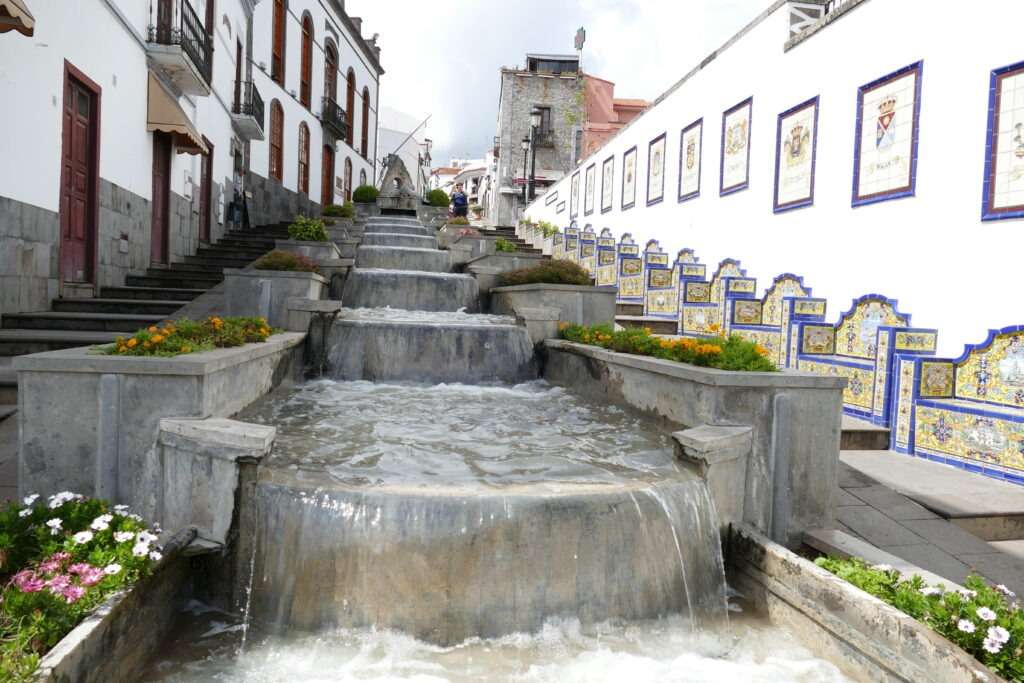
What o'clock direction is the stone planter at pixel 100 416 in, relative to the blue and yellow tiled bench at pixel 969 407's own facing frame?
The stone planter is roughly at 12 o'clock from the blue and yellow tiled bench.

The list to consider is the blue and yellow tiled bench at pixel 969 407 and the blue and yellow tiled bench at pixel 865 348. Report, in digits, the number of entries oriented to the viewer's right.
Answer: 0

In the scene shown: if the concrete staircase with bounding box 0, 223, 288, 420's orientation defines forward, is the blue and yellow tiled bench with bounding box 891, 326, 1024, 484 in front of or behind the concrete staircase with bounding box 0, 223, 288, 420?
in front

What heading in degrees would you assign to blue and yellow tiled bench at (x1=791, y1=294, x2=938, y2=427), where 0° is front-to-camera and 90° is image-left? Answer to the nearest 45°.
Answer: approximately 45°

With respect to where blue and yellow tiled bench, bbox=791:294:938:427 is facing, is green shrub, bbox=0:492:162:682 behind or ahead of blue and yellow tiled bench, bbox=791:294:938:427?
ahead

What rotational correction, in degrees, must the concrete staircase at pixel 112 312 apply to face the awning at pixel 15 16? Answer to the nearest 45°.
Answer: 0° — it already faces it

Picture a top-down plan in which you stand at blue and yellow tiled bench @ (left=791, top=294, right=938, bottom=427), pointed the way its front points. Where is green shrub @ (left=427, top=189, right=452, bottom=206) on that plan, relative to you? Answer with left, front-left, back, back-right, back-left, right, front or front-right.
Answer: right

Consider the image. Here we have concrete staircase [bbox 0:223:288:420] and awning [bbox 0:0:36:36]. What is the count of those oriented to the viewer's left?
0

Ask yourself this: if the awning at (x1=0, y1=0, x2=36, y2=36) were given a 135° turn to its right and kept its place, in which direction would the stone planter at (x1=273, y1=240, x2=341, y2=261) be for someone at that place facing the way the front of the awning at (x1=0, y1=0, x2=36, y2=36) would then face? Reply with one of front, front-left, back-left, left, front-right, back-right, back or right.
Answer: back-right

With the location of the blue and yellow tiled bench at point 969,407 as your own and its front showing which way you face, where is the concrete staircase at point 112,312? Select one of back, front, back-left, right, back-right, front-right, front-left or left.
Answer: front-right

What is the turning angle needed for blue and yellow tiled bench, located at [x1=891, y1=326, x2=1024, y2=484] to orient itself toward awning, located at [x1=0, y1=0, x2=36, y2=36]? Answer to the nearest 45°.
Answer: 0° — it already faces it

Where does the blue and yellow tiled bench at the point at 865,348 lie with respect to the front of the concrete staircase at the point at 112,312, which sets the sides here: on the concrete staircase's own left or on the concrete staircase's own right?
on the concrete staircase's own left

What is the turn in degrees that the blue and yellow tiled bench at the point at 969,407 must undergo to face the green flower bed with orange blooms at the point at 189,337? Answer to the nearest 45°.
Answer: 0° — it already faces it
